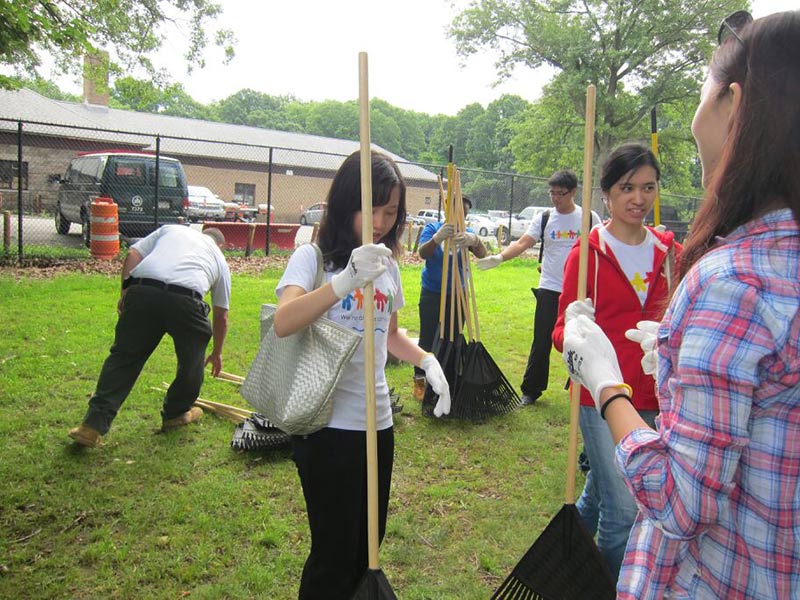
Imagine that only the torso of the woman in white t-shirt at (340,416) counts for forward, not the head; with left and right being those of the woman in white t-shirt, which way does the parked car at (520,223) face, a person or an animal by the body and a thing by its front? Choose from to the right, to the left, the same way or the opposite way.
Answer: to the right

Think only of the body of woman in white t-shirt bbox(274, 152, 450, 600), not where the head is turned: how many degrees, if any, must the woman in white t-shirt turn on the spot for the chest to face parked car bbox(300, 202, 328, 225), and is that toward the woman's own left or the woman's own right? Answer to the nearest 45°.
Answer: approximately 135° to the woman's own left

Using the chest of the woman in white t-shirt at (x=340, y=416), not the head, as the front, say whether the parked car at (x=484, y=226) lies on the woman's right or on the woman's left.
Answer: on the woman's left

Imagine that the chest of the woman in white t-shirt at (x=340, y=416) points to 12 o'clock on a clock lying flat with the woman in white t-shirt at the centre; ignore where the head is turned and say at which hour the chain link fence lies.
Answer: The chain link fence is roughly at 7 o'clock from the woman in white t-shirt.

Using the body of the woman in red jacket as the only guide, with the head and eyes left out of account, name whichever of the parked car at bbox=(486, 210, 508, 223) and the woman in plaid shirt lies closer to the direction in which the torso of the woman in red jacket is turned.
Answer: the woman in plaid shirt

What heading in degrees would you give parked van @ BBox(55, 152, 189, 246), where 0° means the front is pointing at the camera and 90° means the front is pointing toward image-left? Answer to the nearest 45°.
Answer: approximately 135°
